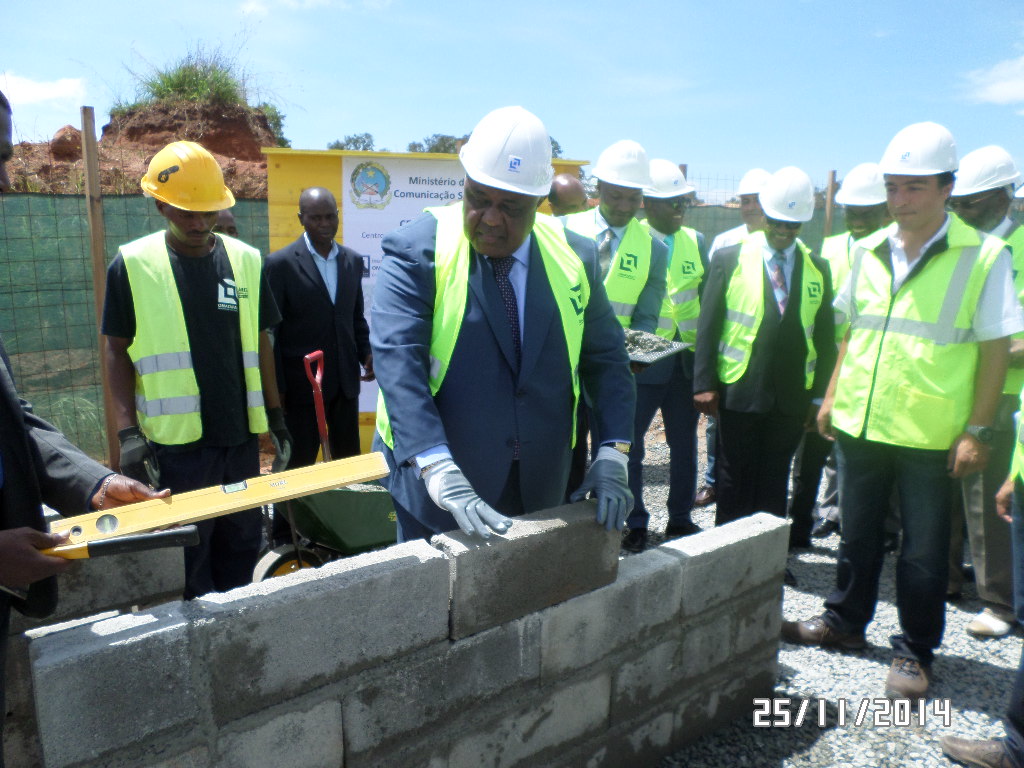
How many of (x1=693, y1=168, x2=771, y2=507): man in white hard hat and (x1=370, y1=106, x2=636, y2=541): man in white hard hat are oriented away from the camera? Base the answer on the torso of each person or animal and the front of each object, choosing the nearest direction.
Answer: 0

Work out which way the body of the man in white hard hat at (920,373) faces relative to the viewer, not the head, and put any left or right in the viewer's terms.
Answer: facing the viewer and to the left of the viewer

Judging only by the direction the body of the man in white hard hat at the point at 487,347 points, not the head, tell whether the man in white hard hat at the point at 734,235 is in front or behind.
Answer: behind

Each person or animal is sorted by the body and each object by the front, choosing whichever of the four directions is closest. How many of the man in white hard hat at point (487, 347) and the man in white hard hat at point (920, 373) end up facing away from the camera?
0

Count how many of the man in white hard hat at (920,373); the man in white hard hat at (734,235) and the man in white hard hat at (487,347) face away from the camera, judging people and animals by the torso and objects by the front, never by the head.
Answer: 0

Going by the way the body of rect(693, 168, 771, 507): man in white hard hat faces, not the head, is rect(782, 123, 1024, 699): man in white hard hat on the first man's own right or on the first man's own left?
on the first man's own left

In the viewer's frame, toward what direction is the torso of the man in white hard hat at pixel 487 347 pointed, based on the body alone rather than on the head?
toward the camera

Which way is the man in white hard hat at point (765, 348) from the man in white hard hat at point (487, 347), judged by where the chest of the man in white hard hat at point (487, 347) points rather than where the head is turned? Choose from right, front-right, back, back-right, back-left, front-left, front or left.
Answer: back-left

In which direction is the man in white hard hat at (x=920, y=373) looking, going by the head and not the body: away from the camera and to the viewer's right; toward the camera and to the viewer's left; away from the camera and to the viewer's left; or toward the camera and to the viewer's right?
toward the camera and to the viewer's left
